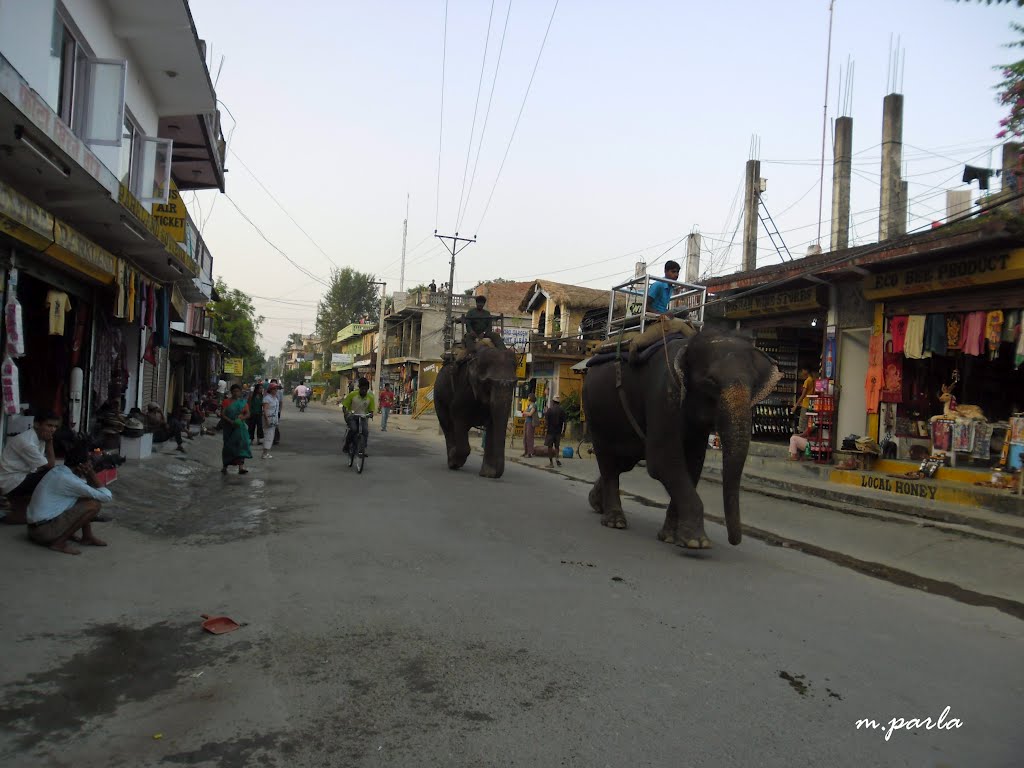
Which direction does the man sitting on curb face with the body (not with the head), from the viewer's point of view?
to the viewer's right

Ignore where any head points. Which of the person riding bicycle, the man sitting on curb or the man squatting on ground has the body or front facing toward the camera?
the person riding bicycle

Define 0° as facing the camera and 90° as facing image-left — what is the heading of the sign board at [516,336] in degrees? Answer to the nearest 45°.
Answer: approximately 0°

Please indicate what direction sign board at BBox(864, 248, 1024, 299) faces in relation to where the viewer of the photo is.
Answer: facing the viewer and to the left of the viewer

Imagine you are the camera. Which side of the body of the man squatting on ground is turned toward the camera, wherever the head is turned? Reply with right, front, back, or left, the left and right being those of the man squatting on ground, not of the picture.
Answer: right

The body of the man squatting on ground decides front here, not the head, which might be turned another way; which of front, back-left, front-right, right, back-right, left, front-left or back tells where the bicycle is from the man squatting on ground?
front-left

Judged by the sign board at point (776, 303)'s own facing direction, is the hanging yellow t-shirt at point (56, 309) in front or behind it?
in front

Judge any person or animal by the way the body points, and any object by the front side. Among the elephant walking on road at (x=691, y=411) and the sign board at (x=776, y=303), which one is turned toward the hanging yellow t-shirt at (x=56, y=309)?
the sign board

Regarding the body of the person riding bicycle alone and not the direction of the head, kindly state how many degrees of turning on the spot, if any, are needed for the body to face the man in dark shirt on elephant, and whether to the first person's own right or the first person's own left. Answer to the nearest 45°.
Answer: approximately 90° to the first person's own left

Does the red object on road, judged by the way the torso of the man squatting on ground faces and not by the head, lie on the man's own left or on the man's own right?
on the man's own right

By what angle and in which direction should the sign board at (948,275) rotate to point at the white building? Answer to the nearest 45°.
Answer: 0° — it already faces it

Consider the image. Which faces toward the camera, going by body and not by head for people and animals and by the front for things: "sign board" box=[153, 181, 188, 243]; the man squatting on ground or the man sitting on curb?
the sign board

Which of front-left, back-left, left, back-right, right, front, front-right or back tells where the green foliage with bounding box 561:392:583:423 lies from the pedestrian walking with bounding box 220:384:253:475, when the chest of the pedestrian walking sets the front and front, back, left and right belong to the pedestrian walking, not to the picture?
back-left
